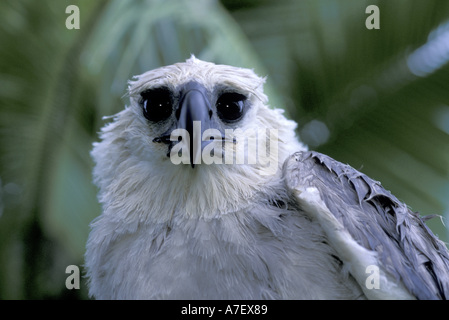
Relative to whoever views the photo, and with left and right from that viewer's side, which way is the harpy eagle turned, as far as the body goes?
facing the viewer and to the left of the viewer
